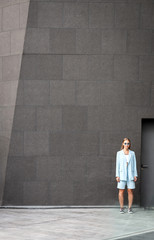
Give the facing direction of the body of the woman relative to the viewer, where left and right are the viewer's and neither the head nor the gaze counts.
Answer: facing the viewer
